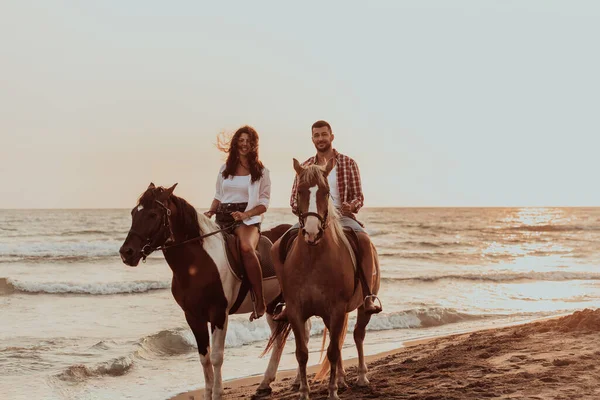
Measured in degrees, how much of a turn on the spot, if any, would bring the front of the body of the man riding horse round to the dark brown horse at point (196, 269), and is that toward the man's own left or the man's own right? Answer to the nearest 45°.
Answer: approximately 90° to the man's own right

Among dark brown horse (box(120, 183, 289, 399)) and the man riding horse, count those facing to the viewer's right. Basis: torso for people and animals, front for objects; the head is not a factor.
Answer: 0

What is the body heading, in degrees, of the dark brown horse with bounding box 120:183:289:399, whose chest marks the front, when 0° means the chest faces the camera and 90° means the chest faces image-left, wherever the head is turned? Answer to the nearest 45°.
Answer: approximately 45°

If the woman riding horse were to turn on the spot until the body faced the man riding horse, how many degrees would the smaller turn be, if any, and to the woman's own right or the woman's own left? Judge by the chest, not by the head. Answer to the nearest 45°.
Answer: approximately 90° to the woman's own left

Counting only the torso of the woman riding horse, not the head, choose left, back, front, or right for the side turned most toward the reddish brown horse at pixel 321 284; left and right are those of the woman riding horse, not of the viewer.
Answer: left
